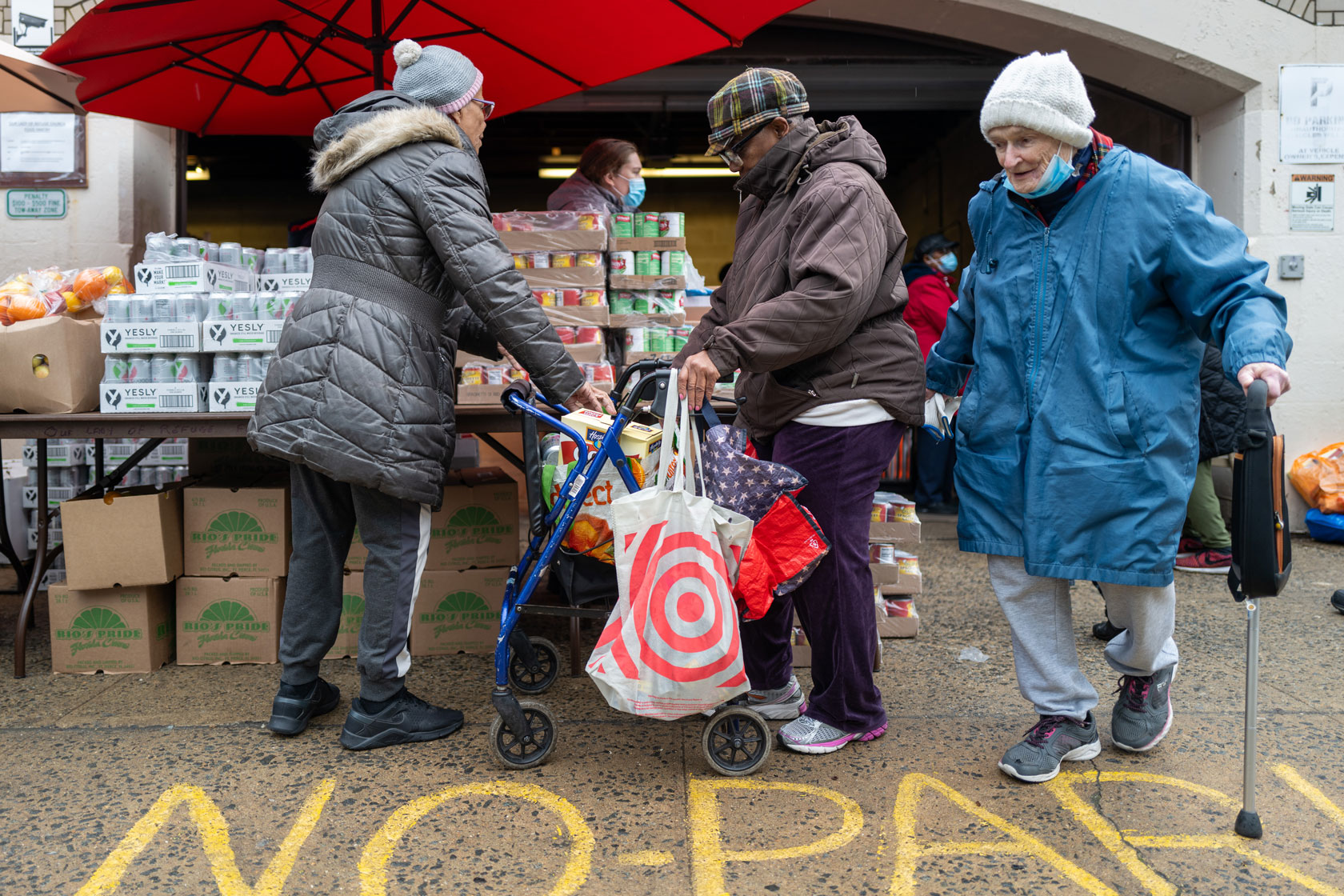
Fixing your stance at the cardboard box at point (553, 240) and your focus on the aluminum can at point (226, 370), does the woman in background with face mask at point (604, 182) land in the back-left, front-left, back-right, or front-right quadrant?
back-right

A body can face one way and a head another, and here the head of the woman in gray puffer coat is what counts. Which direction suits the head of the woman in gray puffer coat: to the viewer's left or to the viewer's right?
to the viewer's right

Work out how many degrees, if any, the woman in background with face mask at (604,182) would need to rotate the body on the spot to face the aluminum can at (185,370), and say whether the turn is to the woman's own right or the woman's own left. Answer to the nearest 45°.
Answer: approximately 135° to the woman's own right

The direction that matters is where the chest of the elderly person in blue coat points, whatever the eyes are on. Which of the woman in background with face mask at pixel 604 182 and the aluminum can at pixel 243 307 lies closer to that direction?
the aluminum can
